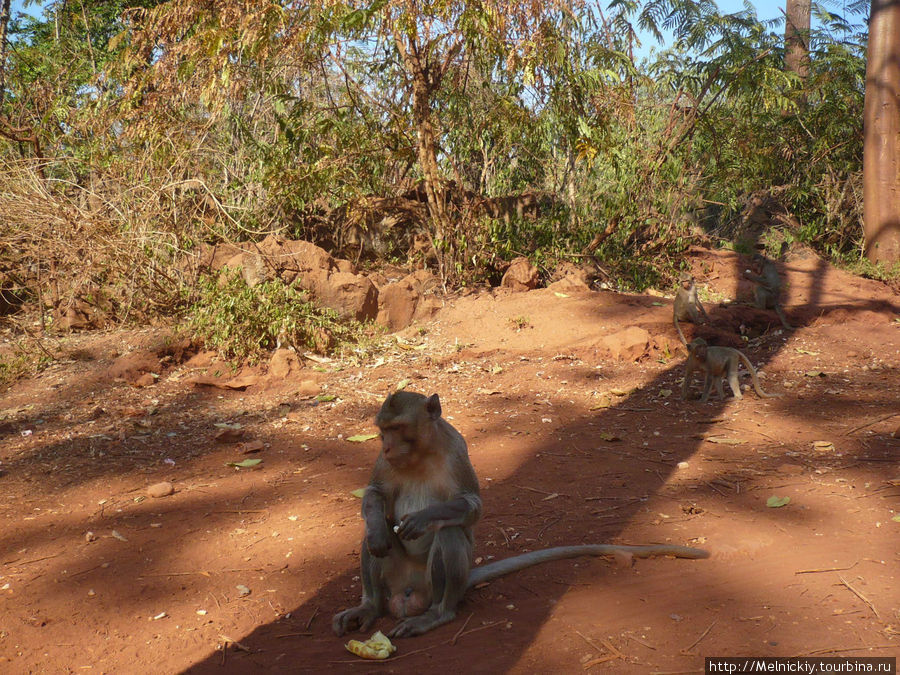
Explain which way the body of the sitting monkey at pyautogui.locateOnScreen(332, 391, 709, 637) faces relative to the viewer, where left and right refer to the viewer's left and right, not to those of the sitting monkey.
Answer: facing the viewer and to the left of the viewer

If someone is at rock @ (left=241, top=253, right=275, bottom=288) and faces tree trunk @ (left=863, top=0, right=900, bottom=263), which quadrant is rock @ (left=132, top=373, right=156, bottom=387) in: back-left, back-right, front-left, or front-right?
back-right

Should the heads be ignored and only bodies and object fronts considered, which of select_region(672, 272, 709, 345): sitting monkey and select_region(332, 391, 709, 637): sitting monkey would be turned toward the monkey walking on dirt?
select_region(672, 272, 709, 345): sitting monkey

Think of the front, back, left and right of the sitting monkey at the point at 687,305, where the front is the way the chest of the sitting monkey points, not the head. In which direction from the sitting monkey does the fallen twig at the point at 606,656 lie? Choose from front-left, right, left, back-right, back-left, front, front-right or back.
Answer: front

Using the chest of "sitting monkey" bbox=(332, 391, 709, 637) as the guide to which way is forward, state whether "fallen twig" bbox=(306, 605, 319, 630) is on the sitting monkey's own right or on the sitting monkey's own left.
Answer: on the sitting monkey's own right

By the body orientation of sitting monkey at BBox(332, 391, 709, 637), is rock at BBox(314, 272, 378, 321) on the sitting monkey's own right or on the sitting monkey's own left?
on the sitting monkey's own right

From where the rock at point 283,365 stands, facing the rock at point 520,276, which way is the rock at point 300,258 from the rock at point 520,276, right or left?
left

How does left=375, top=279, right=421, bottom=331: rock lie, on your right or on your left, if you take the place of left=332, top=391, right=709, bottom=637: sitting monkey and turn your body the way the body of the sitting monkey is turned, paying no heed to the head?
on your right

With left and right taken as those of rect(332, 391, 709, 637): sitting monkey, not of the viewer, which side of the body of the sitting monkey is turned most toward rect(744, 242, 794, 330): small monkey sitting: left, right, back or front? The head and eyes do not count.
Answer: back

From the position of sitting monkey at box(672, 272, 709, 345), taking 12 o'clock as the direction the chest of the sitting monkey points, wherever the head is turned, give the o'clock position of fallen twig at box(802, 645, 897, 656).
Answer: The fallen twig is roughly at 12 o'clock from the sitting monkey.

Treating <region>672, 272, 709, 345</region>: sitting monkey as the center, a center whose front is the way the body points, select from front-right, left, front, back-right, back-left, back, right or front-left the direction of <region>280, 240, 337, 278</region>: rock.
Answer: right

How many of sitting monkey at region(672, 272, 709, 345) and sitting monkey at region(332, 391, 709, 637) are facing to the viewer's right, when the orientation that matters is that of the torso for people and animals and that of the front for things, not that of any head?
0

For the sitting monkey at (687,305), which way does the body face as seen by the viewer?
toward the camera

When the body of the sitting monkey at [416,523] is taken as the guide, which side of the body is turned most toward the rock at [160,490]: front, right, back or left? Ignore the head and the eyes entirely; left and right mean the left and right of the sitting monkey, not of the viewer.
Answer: right

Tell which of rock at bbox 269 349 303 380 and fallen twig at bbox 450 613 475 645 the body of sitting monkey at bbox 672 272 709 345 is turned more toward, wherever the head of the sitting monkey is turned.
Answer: the fallen twig
